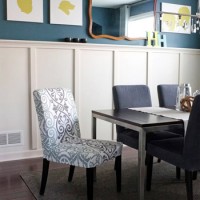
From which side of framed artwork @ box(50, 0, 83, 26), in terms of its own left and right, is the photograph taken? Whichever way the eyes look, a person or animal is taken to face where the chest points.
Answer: front

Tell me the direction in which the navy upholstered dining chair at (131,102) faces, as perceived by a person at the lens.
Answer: facing the viewer and to the right of the viewer

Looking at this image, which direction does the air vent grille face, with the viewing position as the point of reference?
facing the viewer

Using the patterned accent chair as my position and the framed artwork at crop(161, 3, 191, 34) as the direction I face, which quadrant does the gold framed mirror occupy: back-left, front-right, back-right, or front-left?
front-left

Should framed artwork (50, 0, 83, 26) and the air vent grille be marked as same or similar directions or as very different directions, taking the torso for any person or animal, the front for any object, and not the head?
same or similar directions

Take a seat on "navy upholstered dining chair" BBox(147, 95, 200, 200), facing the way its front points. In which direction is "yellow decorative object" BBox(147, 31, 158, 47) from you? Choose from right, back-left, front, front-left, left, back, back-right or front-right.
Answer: front-right

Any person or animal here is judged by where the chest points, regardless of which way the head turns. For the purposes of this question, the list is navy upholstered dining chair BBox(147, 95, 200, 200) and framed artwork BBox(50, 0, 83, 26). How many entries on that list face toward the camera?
1

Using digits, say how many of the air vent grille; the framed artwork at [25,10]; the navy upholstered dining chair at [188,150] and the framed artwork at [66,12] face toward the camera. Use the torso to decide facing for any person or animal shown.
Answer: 3

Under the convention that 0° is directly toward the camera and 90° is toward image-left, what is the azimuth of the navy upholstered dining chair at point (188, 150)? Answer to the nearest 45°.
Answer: approximately 135°

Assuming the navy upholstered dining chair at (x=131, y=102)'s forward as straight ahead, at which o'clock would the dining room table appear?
The dining room table is roughly at 11 o'clock from the navy upholstered dining chair.

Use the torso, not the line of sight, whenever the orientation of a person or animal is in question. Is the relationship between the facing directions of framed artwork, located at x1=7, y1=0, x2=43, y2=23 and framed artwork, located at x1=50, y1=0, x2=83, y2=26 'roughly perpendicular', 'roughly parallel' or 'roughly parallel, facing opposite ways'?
roughly parallel
